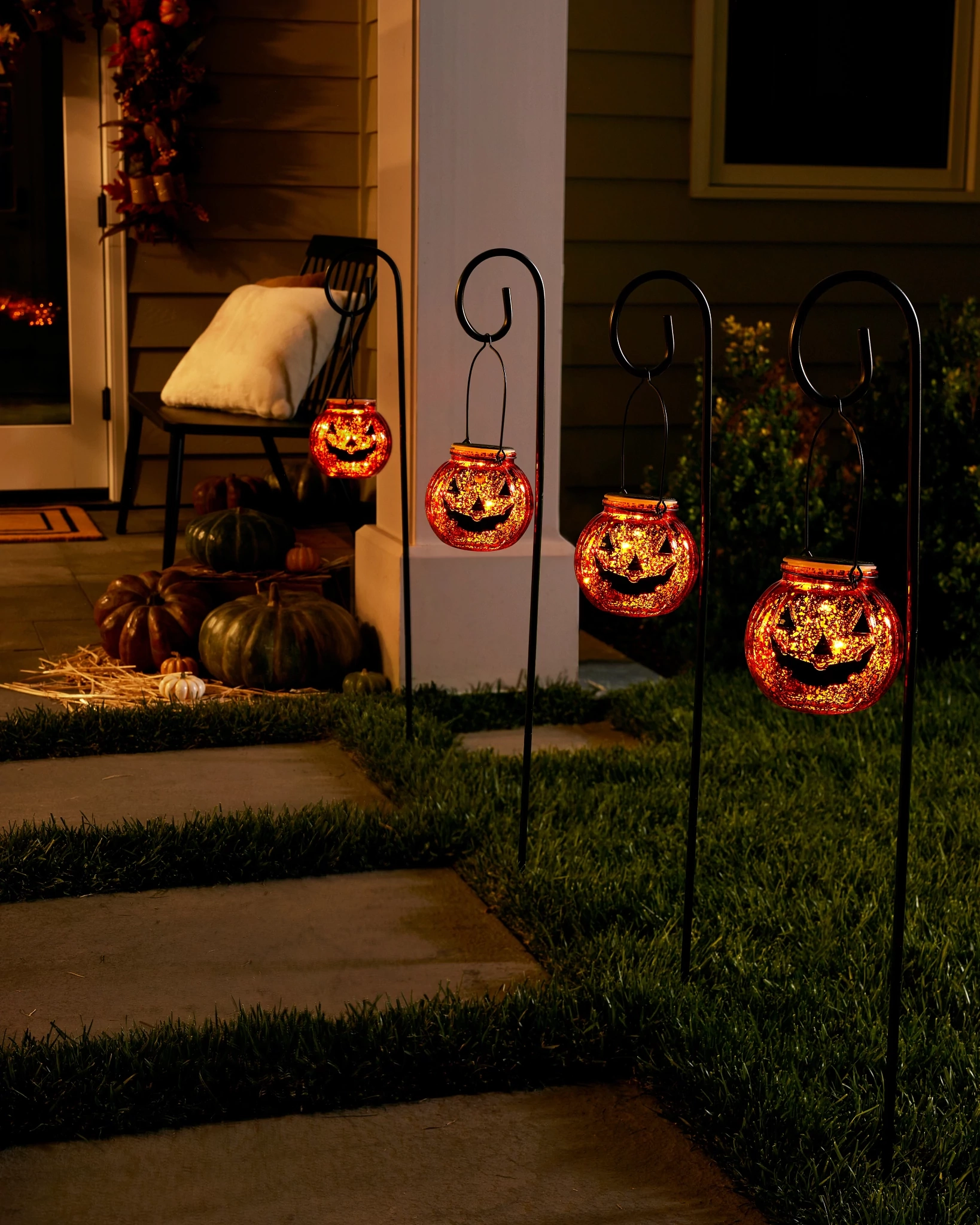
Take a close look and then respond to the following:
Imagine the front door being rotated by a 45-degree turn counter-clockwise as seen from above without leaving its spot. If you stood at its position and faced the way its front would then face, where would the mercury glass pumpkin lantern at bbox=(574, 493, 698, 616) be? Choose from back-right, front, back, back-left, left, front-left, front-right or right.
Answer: front-right

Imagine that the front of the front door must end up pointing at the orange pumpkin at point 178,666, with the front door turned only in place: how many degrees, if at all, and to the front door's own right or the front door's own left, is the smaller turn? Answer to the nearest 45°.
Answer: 0° — it already faces it

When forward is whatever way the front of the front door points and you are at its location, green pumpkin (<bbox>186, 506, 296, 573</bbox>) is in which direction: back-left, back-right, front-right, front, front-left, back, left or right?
front

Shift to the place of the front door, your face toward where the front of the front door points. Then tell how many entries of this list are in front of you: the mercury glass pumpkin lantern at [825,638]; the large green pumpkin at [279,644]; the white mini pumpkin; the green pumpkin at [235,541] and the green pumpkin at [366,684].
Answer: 5

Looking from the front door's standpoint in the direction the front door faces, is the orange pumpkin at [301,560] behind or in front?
in front

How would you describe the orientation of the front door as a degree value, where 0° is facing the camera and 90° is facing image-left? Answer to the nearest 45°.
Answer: approximately 0°

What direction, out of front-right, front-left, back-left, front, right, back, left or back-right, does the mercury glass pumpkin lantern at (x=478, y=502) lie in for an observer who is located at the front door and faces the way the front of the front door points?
front

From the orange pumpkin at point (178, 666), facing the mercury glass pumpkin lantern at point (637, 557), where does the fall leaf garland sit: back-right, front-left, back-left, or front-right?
back-left

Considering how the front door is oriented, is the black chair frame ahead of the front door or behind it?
ahead

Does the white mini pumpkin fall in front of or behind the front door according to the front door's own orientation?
in front
